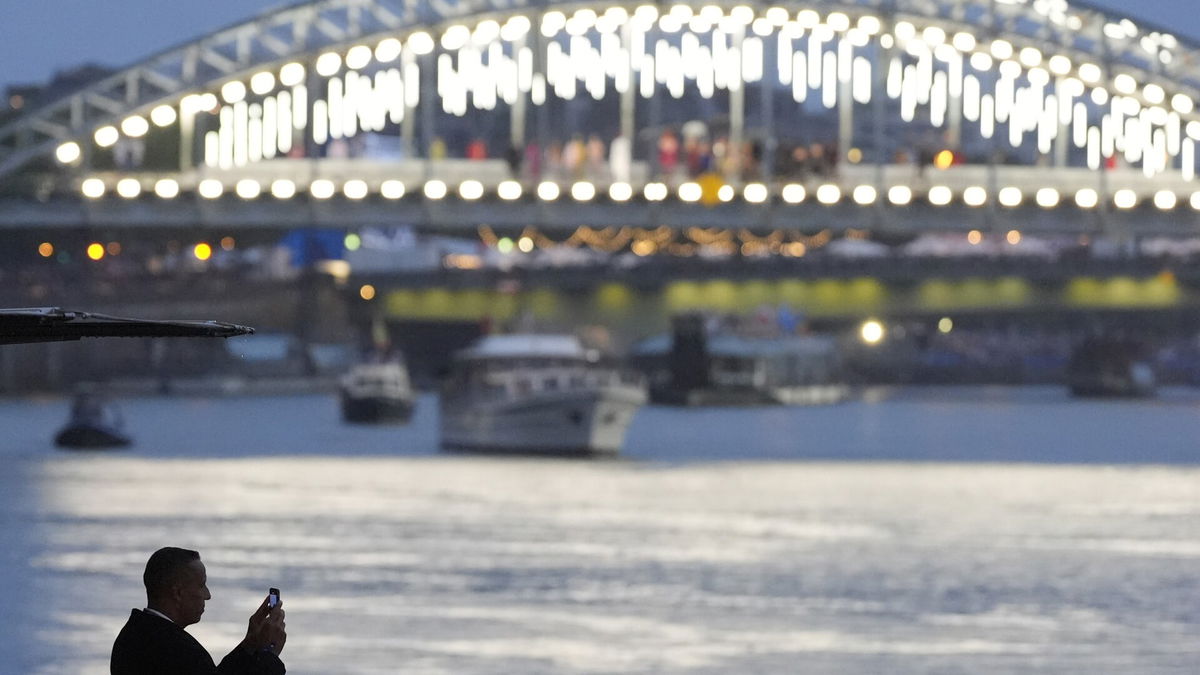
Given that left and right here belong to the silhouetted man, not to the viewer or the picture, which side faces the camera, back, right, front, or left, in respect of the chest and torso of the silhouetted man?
right

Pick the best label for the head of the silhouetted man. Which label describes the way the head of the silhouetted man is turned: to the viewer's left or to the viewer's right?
to the viewer's right
